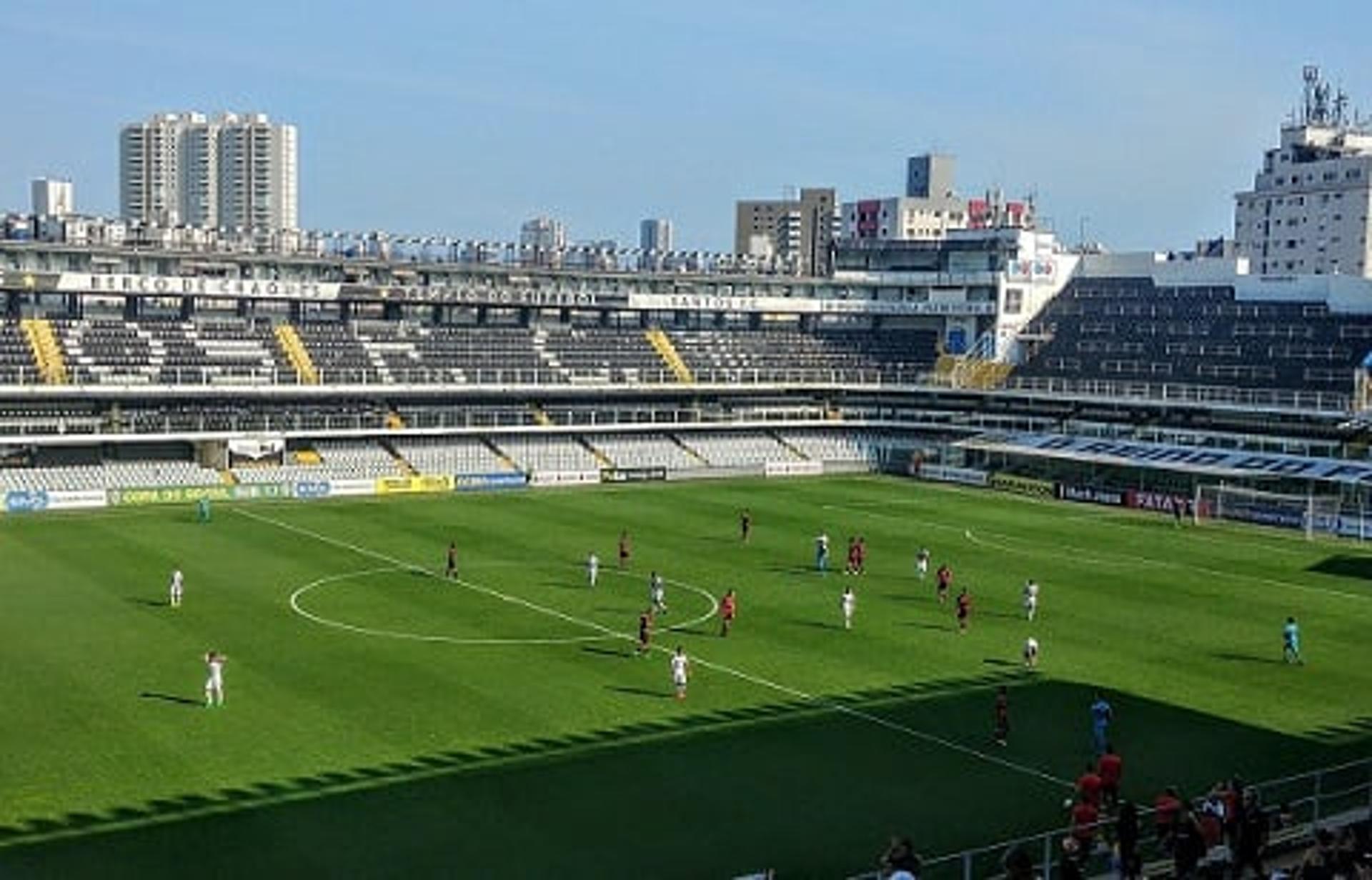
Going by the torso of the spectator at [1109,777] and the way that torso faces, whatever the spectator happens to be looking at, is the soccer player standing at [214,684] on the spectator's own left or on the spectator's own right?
on the spectator's own left

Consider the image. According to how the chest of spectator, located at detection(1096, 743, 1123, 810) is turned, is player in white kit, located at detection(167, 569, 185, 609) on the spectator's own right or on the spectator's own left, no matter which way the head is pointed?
on the spectator's own left

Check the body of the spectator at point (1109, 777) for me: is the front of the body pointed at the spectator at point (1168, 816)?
no

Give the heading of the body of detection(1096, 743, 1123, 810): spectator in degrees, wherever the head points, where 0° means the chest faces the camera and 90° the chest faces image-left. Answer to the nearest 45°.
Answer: approximately 180°

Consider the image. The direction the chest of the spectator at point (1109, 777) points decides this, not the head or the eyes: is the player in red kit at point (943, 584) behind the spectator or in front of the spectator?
in front

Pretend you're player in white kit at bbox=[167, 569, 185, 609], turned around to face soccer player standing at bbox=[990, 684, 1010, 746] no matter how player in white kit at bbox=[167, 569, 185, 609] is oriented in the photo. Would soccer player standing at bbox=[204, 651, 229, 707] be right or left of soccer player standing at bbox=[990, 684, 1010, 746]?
right

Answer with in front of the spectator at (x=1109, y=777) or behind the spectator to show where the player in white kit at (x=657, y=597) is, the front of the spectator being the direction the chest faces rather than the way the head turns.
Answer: in front

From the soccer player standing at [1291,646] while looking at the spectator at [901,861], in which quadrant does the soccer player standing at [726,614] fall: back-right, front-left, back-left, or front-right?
front-right

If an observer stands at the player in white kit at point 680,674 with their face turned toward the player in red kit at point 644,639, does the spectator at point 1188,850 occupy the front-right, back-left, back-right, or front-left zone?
back-right

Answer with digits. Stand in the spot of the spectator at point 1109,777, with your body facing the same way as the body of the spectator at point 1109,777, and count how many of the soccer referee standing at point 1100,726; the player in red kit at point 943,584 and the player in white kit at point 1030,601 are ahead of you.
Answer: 3

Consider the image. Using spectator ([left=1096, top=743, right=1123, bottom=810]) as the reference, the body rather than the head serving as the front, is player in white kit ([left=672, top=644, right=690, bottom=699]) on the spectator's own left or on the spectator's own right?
on the spectator's own left
